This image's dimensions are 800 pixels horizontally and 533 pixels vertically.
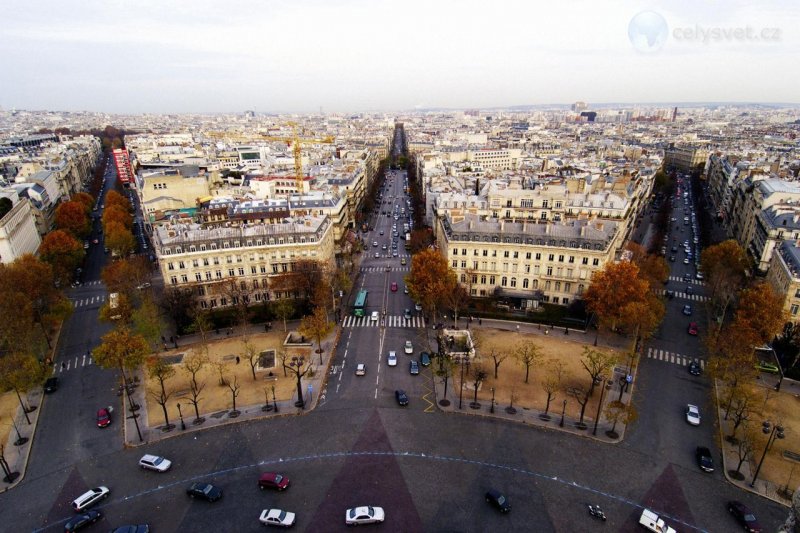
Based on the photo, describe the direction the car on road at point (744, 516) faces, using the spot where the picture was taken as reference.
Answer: facing away from the viewer and to the left of the viewer

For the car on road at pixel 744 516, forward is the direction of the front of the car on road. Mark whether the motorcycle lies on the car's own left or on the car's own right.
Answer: on the car's own left

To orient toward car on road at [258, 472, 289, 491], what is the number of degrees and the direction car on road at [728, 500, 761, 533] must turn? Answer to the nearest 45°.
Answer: approximately 90° to its left

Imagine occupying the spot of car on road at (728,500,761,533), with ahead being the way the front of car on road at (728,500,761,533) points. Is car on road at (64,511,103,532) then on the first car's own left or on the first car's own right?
on the first car's own left

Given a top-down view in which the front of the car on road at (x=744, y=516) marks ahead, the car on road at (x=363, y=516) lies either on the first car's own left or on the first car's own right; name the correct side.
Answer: on the first car's own left

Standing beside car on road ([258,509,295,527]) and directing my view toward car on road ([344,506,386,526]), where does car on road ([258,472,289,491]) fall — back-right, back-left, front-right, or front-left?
back-left

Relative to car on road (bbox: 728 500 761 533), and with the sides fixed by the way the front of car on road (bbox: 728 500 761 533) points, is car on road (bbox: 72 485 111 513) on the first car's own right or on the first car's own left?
on the first car's own left
